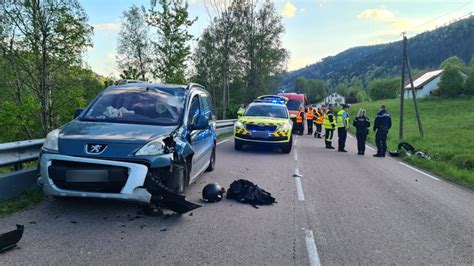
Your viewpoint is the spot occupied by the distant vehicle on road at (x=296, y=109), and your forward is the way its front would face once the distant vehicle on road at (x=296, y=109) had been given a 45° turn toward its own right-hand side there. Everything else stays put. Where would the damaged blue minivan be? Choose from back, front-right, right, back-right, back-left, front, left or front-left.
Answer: front-left

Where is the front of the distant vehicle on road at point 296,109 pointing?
toward the camera

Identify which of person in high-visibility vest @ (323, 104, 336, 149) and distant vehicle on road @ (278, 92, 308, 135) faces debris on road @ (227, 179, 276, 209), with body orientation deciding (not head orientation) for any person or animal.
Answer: the distant vehicle on road

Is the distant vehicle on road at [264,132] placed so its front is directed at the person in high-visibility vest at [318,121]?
no

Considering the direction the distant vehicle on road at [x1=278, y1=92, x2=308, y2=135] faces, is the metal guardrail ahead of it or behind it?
ahead

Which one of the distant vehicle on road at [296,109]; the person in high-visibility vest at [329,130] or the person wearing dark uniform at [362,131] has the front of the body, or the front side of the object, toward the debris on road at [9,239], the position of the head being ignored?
the distant vehicle on road

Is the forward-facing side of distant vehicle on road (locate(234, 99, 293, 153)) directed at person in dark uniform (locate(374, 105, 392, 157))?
no

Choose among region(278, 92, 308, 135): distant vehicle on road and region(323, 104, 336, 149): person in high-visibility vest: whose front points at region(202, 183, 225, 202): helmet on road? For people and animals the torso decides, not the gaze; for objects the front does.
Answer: the distant vehicle on road
